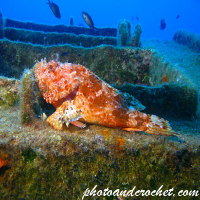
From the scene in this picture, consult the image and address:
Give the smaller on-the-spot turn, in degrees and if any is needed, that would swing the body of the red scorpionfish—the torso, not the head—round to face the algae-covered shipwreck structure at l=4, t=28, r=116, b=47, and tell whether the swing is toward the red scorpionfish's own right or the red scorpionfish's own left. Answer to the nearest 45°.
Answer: approximately 90° to the red scorpionfish's own right

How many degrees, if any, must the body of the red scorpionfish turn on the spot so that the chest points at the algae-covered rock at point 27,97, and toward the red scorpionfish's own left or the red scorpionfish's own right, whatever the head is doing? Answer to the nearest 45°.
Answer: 0° — it already faces it

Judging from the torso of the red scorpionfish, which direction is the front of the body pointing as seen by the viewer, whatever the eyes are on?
to the viewer's left

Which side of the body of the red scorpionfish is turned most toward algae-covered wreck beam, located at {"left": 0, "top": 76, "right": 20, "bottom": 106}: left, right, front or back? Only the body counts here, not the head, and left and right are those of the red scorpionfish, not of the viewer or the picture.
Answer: front

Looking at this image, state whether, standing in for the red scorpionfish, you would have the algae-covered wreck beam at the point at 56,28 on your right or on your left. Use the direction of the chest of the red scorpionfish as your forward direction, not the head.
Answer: on your right
